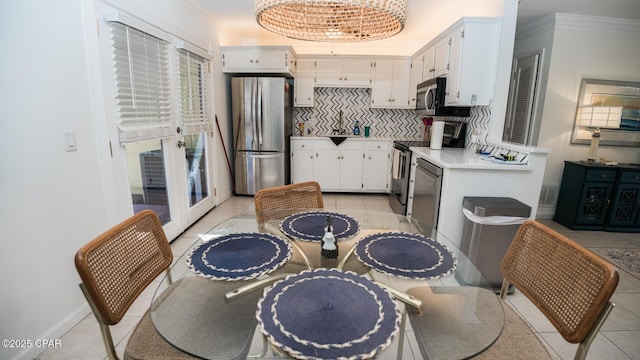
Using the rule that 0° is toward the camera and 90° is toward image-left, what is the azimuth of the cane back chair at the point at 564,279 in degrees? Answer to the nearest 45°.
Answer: approximately 45°

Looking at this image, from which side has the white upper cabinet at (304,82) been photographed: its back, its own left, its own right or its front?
front

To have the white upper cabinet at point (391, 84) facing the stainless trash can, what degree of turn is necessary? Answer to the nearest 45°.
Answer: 0° — it already faces it

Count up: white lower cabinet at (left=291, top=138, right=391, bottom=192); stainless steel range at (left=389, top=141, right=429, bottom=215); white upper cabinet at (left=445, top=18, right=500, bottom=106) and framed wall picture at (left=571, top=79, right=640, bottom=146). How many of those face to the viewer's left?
2

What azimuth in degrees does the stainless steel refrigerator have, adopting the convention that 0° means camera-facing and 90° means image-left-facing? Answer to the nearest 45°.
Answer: approximately 0°

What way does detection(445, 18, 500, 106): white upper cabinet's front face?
to the viewer's left

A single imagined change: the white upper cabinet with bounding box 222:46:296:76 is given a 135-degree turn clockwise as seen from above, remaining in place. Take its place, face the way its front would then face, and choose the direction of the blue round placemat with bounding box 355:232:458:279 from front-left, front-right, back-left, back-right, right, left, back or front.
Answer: back-left

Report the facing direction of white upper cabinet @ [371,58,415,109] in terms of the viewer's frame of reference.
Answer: facing the viewer

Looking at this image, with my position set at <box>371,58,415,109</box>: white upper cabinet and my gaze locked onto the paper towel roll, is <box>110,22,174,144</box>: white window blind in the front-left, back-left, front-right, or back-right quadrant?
front-right

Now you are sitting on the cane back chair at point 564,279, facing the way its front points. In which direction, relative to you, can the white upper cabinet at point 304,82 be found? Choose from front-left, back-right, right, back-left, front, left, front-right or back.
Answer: right

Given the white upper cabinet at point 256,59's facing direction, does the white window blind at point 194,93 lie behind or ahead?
ahead

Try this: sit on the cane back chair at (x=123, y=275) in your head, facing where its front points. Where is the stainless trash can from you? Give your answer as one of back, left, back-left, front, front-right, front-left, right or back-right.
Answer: front-left

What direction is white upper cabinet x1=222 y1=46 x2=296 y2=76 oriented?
toward the camera

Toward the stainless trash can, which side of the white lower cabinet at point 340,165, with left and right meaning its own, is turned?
front

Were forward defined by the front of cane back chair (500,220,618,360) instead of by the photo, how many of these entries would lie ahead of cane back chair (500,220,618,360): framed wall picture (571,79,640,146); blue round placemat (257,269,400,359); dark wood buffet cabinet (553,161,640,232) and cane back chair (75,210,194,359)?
2
